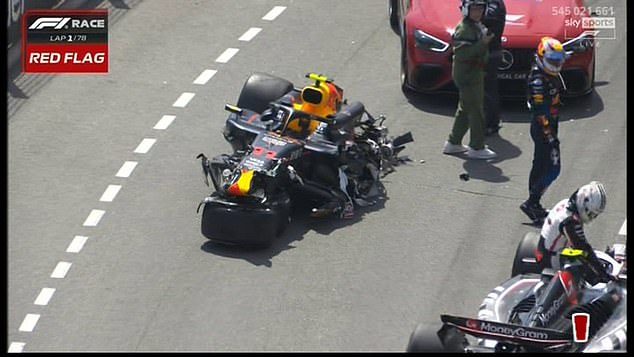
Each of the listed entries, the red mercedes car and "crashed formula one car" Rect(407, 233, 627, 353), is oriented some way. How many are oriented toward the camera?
1

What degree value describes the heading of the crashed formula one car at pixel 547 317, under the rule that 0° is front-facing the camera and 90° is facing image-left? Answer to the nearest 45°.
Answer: approximately 225°

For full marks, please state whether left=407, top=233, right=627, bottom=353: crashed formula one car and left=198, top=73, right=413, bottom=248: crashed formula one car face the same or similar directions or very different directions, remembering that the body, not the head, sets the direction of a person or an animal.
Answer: very different directions

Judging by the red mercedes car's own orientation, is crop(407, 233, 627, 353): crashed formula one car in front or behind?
in front

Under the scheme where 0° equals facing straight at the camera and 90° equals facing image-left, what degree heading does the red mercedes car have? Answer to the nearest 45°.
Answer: approximately 0°
